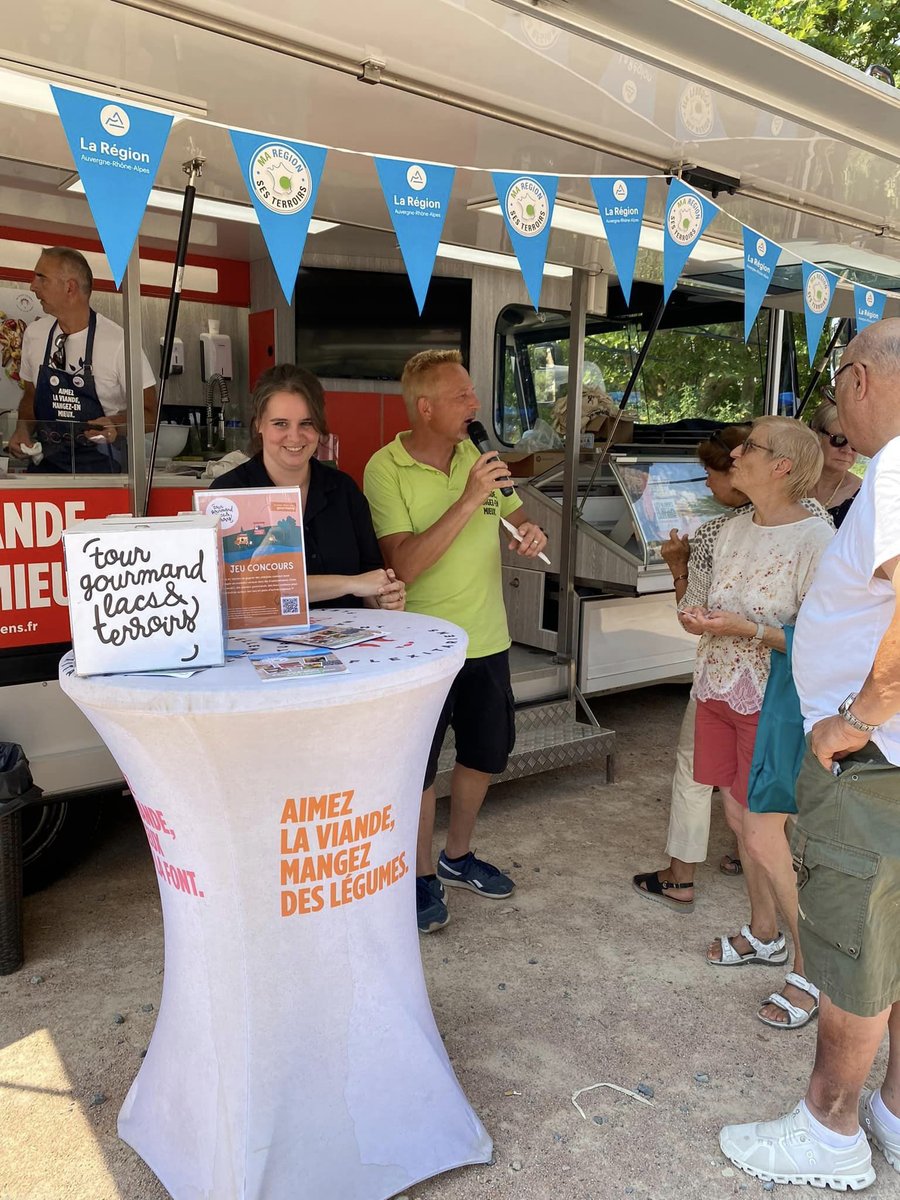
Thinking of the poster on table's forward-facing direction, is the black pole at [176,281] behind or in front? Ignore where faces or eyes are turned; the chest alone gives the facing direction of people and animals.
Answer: behind

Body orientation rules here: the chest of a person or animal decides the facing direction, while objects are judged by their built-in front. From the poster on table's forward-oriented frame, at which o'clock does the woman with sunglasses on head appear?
The woman with sunglasses on head is roughly at 8 o'clock from the poster on table.

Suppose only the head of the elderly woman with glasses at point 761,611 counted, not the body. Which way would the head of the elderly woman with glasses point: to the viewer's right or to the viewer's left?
to the viewer's left

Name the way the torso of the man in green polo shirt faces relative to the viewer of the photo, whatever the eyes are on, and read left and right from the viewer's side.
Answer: facing the viewer and to the right of the viewer

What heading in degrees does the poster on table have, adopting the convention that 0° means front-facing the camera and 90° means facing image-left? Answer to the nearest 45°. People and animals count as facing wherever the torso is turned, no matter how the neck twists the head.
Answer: approximately 0°

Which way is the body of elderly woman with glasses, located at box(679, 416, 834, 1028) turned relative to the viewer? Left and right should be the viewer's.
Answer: facing the viewer and to the left of the viewer

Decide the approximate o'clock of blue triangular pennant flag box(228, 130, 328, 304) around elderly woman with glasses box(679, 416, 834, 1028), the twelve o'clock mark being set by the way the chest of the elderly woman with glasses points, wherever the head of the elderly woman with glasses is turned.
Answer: The blue triangular pennant flag is roughly at 1 o'clock from the elderly woman with glasses.

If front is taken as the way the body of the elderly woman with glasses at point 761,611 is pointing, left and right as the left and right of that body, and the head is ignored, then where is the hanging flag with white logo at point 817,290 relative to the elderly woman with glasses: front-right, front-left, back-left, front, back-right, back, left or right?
back-right

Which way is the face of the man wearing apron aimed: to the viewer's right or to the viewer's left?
to the viewer's left

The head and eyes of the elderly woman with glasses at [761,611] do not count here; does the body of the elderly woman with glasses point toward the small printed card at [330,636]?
yes

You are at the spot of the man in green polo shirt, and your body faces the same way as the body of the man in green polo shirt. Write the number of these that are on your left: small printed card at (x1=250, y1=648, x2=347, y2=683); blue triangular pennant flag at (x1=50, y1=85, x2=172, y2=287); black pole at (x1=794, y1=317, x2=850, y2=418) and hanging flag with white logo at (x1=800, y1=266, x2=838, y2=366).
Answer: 2

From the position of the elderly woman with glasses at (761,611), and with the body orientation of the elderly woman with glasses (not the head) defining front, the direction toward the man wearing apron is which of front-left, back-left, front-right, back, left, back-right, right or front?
front-right
